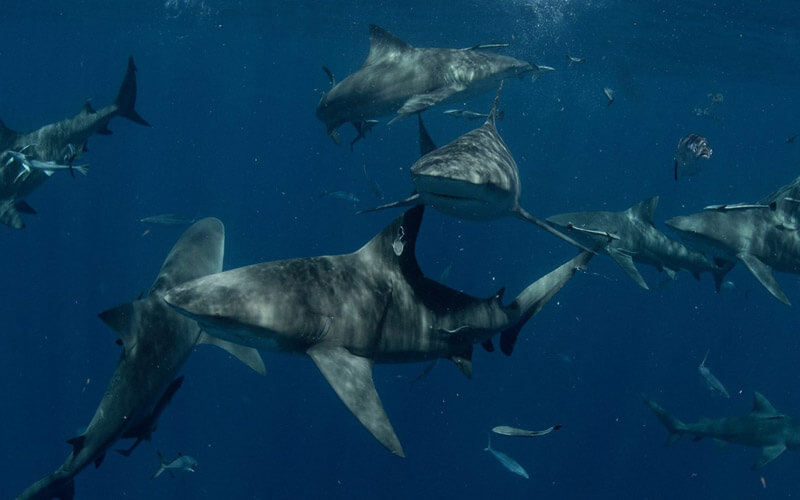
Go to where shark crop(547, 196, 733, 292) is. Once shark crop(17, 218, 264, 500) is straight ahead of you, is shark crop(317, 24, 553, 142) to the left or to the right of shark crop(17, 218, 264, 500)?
right

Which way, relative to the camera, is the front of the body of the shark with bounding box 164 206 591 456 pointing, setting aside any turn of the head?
to the viewer's left

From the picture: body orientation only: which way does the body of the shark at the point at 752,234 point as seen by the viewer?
to the viewer's left

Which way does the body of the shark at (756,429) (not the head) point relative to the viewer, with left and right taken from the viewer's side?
facing to the right of the viewer

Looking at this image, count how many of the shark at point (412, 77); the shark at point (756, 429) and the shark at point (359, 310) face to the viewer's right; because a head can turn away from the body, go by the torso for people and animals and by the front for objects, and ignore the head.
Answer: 2

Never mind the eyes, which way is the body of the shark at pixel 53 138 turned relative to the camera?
to the viewer's left

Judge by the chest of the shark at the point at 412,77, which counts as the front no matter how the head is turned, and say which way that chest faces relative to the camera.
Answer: to the viewer's right

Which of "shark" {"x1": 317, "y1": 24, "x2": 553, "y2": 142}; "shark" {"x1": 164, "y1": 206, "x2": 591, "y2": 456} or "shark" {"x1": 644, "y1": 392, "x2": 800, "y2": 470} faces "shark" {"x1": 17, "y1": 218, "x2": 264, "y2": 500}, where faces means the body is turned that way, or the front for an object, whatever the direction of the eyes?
"shark" {"x1": 164, "y1": 206, "x2": 591, "y2": 456}

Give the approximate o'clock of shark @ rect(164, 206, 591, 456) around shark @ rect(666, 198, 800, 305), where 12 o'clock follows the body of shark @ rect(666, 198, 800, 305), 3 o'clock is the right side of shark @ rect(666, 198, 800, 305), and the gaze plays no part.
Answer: shark @ rect(164, 206, 591, 456) is roughly at 10 o'clock from shark @ rect(666, 198, 800, 305).
